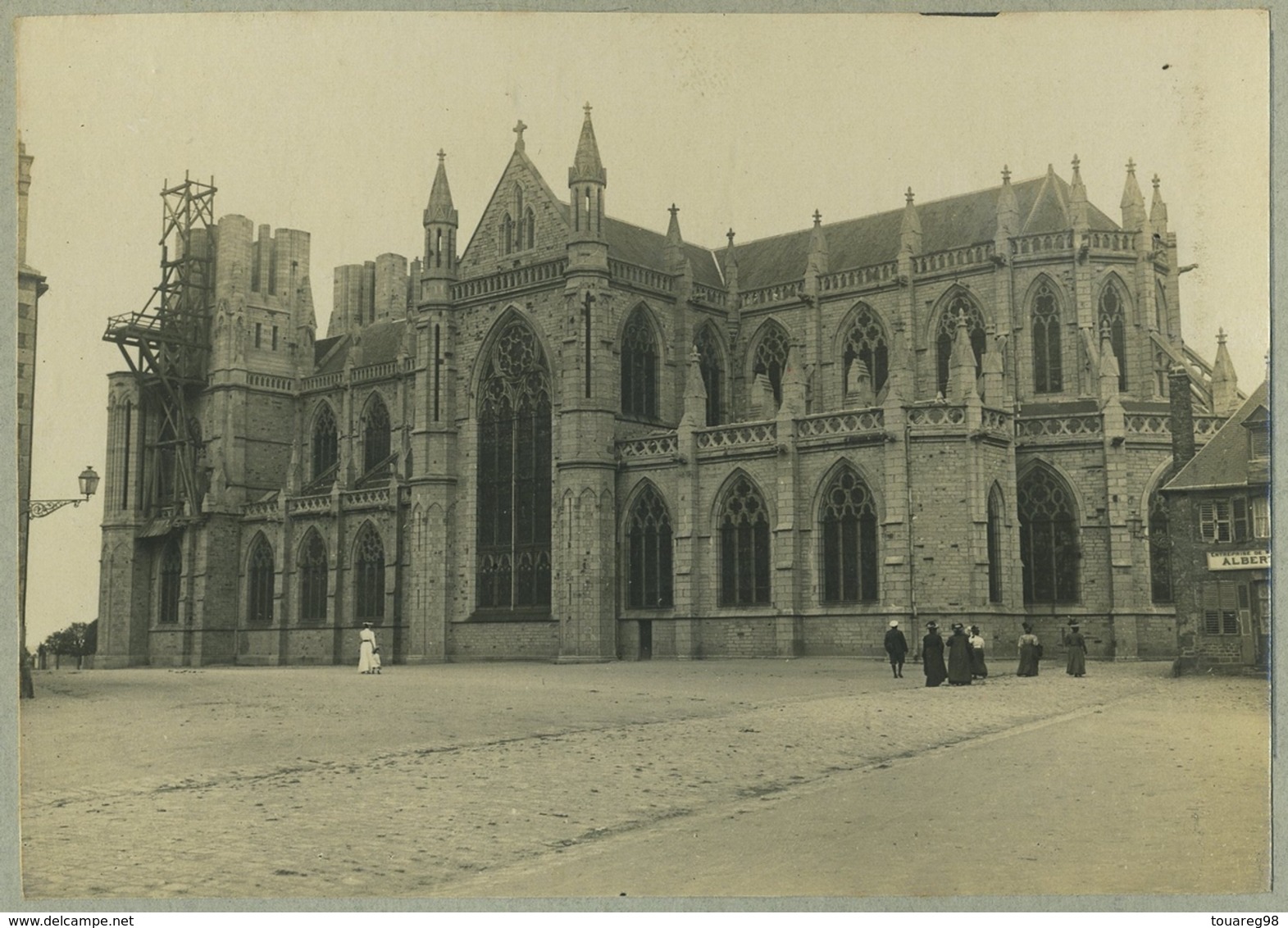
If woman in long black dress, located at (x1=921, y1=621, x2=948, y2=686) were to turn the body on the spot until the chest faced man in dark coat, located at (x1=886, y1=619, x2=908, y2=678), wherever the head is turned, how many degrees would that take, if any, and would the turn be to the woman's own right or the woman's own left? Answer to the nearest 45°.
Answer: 0° — they already face them

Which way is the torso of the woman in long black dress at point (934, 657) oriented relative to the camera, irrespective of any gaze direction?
away from the camera

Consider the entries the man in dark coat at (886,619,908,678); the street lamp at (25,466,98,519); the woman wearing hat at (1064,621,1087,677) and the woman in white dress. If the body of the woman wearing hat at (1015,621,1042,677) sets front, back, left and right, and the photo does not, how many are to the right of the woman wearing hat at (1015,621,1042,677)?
1

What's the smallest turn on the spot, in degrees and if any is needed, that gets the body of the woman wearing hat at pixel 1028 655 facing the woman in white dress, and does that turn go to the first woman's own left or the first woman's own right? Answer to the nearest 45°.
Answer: approximately 90° to the first woman's own left

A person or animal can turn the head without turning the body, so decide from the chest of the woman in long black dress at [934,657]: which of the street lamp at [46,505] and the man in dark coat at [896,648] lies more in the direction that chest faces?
the man in dark coat

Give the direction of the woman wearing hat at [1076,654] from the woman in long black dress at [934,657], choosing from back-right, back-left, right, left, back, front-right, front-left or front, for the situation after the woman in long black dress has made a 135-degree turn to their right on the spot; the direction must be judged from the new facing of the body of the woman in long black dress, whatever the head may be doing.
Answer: left

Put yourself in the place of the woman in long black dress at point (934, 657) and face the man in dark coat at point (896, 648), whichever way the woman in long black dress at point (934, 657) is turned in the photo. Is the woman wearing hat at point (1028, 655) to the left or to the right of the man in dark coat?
right

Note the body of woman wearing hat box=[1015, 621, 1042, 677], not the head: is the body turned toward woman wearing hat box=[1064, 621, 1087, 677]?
no

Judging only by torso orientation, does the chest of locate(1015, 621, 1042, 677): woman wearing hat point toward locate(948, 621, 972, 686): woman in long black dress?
no

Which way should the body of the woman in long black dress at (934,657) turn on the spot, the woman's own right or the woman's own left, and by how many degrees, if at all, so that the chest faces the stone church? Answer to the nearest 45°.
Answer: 0° — they already face it

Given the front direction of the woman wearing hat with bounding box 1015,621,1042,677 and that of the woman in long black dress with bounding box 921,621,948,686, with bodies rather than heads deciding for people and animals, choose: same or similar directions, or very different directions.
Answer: same or similar directions

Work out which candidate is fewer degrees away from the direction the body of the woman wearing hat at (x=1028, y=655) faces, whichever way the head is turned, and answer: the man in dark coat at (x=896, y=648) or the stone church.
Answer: the stone church

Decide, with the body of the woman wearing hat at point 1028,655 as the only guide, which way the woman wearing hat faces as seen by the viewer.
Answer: away from the camera
